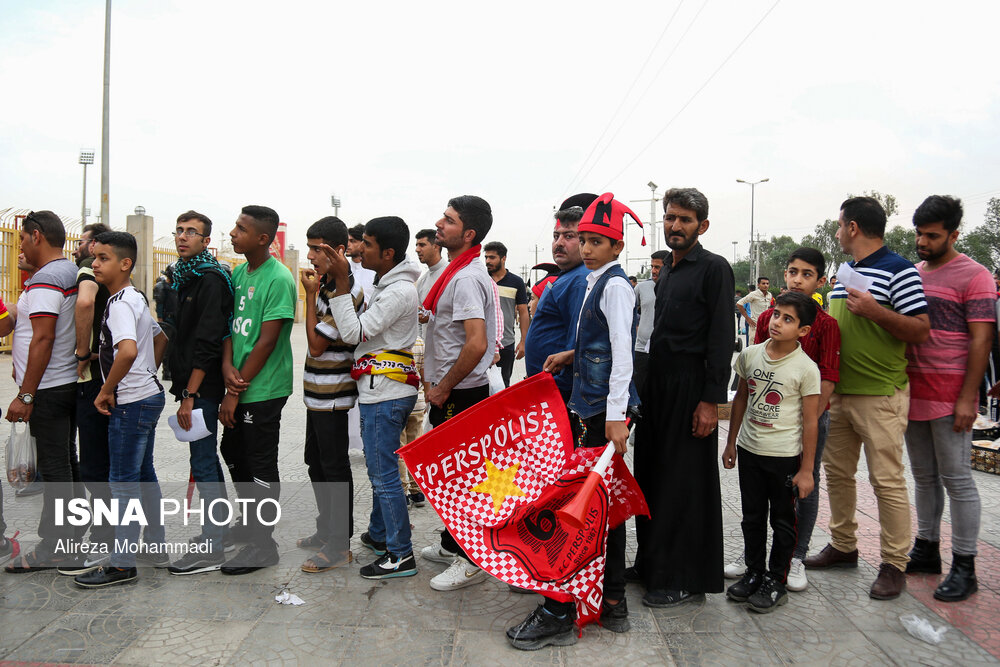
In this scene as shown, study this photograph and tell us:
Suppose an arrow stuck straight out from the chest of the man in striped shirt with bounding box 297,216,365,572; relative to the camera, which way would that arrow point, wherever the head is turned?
to the viewer's left

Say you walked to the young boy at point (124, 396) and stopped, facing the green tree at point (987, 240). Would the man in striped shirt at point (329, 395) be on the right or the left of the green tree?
right

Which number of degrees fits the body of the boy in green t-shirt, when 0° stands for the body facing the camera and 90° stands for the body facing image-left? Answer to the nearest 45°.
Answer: approximately 45°

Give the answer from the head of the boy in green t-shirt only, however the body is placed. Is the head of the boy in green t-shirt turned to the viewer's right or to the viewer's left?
to the viewer's left

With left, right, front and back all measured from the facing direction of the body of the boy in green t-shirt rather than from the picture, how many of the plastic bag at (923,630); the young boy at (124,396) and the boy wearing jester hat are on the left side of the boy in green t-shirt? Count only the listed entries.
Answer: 2

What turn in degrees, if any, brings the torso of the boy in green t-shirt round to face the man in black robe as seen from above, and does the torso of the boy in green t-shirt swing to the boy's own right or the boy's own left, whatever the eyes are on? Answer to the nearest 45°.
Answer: approximately 90° to the boy's own left

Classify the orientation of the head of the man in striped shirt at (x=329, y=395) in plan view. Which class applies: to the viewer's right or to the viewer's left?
to the viewer's left
